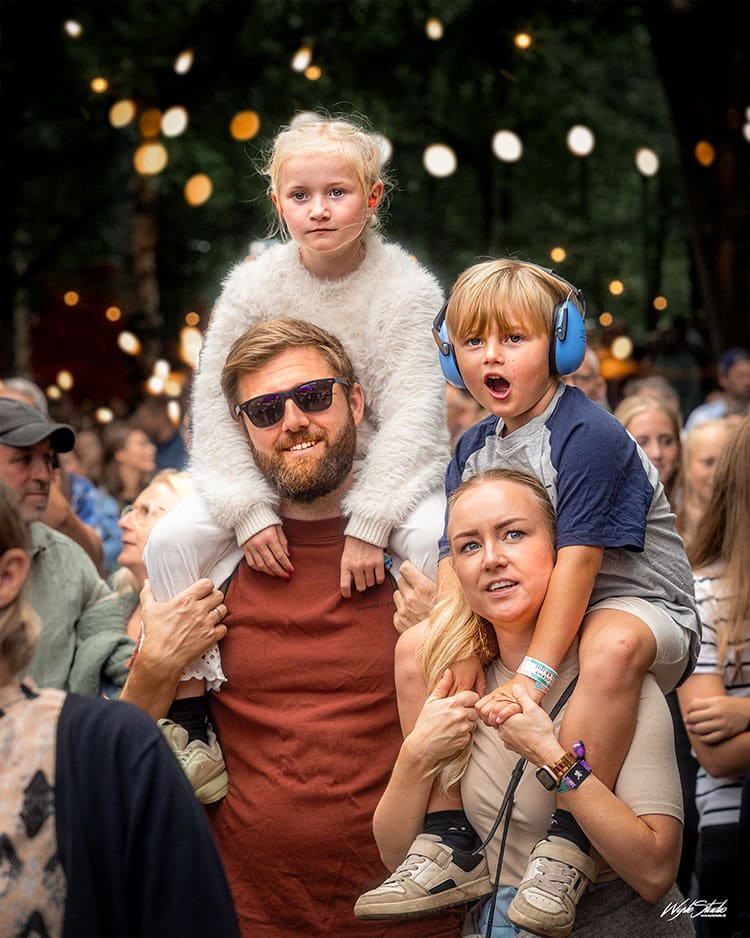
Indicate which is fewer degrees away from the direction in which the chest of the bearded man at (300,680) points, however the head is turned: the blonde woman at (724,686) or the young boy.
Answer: the young boy

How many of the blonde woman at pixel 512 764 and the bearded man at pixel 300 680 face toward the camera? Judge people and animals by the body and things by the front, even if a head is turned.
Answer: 2

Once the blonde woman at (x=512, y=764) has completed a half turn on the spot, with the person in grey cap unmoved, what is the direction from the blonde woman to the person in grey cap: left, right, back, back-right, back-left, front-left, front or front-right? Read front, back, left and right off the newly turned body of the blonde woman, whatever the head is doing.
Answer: front-left

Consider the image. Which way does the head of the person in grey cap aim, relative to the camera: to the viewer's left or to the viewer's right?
to the viewer's right

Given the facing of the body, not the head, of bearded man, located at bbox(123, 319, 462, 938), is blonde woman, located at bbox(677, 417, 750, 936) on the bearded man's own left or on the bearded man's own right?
on the bearded man's own left

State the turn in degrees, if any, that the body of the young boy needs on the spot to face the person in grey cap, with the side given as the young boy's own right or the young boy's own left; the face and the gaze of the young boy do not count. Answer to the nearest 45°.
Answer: approximately 90° to the young boy's own right

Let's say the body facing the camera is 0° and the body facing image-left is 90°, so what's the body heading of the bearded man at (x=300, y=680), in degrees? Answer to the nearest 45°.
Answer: approximately 0°

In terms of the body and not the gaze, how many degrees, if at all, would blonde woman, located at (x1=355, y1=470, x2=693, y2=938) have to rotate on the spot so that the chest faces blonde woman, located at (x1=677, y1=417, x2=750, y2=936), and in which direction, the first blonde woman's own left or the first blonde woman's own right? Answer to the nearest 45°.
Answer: approximately 135° to the first blonde woman's own left

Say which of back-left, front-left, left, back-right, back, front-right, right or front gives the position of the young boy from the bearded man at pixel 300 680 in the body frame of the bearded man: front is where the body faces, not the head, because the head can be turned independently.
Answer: front-left

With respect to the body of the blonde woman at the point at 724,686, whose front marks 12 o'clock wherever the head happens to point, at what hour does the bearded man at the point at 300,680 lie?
The bearded man is roughly at 3 o'clock from the blonde woman.

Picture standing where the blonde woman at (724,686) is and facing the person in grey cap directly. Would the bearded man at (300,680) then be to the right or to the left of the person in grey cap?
left

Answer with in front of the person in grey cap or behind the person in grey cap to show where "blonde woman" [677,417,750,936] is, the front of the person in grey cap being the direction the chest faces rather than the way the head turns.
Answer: in front
